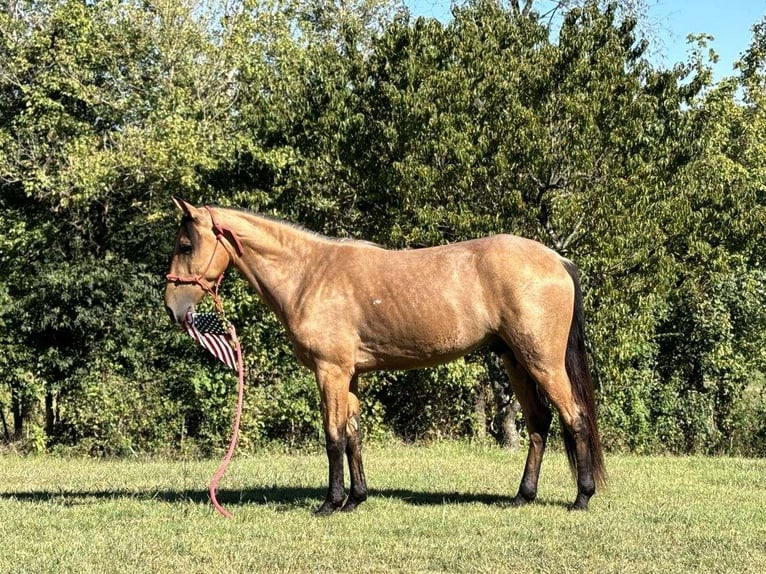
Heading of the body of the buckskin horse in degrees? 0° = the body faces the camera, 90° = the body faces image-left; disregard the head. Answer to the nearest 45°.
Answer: approximately 90°
